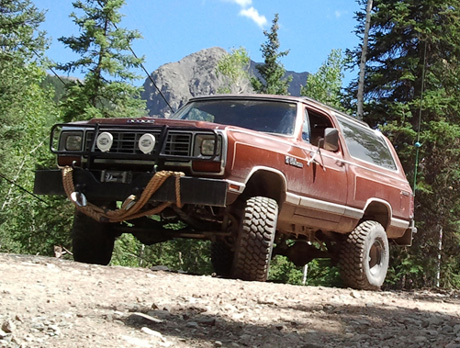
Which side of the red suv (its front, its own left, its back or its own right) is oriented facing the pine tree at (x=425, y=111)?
back

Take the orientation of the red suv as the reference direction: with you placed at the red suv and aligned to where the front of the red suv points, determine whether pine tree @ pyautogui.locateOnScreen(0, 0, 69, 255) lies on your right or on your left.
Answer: on your right

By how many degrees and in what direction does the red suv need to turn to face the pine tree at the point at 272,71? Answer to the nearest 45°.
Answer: approximately 135° to its right

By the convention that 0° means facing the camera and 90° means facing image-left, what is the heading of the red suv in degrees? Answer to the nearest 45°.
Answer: approximately 45°

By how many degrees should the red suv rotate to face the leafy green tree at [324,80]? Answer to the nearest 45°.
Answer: approximately 135° to its right

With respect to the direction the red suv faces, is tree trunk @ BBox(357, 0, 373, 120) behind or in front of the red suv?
behind

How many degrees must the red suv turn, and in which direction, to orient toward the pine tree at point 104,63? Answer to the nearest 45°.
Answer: approximately 135° to its right

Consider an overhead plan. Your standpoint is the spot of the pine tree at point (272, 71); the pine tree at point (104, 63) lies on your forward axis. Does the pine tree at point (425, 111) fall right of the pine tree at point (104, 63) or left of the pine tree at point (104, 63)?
left

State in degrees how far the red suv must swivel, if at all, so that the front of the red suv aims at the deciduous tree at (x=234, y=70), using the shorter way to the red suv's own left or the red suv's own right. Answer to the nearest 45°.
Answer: approximately 135° to the red suv's own right
